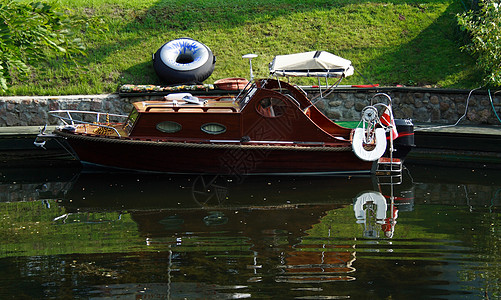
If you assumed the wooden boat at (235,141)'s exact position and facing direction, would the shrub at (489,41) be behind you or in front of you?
behind

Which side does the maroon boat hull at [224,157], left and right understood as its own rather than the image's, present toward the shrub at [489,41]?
back

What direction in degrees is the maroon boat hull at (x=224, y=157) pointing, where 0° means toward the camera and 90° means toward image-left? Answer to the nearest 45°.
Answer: approximately 90°

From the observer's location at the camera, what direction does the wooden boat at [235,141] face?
facing to the left of the viewer
